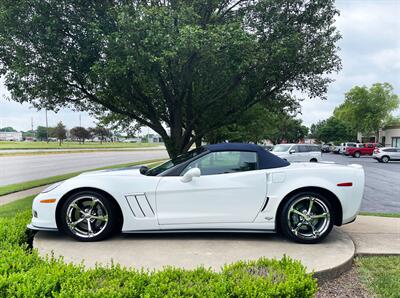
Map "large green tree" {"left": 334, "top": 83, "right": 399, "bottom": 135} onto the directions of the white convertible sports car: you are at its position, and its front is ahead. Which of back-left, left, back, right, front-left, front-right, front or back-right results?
back-right

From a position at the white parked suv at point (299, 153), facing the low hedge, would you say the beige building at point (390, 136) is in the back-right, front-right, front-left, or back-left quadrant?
back-left

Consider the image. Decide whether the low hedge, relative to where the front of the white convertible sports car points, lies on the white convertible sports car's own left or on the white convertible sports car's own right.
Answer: on the white convertible sports car's own left

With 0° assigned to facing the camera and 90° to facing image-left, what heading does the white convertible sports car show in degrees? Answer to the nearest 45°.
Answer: approximately 90°

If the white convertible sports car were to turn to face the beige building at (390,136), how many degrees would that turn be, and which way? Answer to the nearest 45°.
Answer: approximately 135° to its right

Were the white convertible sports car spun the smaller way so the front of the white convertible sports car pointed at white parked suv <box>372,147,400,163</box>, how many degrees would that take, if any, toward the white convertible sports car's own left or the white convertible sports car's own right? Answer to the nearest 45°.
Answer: approximately 135° to the white convertible sports car's own right

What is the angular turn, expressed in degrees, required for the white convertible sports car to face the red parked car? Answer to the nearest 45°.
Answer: approximately 135° to its right
